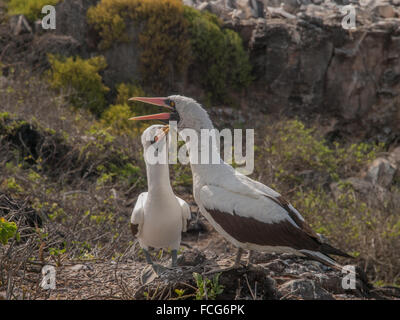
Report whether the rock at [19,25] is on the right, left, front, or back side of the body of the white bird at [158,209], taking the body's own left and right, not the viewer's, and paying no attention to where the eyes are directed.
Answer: back

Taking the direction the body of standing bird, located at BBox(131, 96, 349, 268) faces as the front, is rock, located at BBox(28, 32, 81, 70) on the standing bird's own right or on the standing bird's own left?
on the standing bird's own right

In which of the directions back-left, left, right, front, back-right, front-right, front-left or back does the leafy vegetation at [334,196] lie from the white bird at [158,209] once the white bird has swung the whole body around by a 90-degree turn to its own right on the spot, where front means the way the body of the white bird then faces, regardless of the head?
back-right

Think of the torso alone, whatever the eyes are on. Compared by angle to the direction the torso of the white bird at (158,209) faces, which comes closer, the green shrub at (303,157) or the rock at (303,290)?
the rock

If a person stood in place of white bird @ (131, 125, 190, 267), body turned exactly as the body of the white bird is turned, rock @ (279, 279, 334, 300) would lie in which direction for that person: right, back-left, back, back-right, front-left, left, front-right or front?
front-left

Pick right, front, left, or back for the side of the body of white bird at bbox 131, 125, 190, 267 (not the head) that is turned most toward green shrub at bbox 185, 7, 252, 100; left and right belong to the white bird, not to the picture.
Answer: back

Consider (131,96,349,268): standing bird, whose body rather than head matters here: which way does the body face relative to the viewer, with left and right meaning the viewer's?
facing to the left of the viewer

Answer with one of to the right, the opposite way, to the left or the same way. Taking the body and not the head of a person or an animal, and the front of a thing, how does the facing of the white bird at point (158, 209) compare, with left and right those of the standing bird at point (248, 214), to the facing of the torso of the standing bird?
to the left

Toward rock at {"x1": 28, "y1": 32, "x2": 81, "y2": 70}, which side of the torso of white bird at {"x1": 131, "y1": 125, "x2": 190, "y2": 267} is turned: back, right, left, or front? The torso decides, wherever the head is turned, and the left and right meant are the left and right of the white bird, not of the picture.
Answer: back

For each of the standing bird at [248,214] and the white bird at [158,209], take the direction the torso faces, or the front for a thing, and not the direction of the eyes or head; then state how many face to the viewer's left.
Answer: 1
